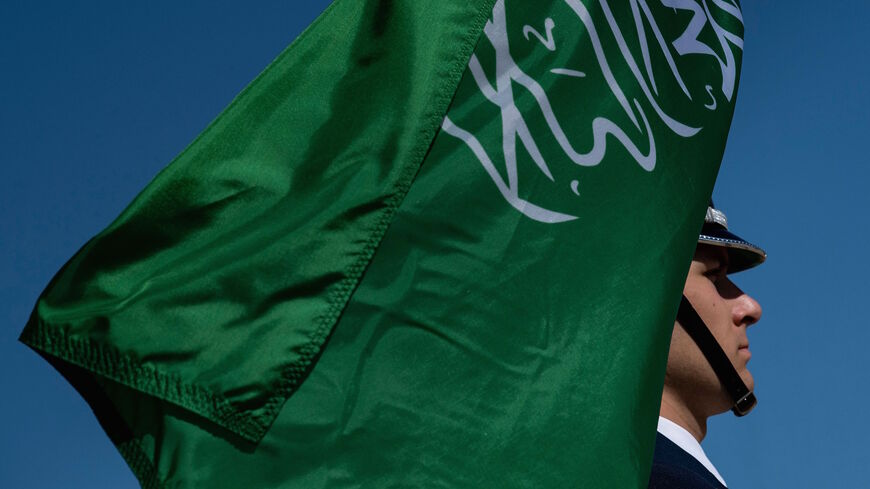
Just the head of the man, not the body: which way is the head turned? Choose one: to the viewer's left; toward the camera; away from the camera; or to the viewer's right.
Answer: to the viewer's right

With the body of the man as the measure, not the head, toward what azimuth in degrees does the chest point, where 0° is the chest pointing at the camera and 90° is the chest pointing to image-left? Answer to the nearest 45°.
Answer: approximately 270°
